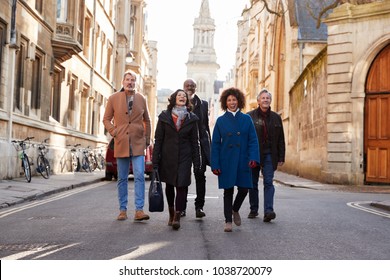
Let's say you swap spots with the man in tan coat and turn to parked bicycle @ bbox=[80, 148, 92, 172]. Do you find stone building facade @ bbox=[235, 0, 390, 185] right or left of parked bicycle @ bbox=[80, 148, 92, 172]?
right

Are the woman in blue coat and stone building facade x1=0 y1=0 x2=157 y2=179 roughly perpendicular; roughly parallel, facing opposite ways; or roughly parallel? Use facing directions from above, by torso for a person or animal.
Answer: roughly perpendicular

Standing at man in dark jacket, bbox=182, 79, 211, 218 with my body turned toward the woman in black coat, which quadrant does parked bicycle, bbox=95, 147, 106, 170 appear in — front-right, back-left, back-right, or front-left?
back-right

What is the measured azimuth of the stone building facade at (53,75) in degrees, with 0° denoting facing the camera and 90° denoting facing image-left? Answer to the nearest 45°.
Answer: approximately 270°

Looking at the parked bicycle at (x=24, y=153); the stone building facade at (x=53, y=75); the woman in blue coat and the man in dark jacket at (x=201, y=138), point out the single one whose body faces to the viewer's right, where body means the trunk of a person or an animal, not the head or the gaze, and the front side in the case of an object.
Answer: the stone building facade

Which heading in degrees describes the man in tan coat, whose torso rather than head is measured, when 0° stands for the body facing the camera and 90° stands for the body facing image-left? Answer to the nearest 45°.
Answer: approximately 0°

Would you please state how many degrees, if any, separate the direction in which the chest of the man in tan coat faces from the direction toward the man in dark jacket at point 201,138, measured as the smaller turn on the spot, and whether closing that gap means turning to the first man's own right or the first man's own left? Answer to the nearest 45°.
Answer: approximately 90° to the first man's own left
